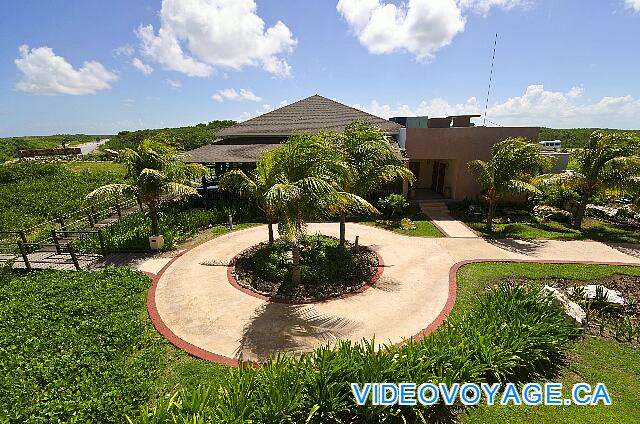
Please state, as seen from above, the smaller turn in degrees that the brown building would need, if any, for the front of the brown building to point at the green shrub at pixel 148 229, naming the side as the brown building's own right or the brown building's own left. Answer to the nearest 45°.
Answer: approximately 45° to the brown building's own right

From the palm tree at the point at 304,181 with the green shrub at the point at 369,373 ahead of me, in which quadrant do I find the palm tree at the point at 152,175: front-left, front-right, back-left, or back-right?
back-right

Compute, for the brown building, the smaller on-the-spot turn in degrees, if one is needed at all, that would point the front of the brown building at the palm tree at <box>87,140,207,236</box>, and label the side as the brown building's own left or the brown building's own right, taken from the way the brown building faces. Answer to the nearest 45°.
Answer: approximately 45° to the brown building's own right

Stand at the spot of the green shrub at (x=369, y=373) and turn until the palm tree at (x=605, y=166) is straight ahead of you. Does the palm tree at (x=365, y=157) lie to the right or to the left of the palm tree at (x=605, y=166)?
left

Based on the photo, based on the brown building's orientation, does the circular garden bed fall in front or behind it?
in front

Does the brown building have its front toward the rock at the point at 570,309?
yes

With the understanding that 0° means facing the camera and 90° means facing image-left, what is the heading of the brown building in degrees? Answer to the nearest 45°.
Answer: approximately 0°

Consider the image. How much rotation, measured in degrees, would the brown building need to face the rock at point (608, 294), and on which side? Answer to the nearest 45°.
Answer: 0° — it already faces it

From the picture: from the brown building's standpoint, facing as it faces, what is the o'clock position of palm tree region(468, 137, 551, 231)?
The palm tree is roughly at 11 o'clock from the brown building.

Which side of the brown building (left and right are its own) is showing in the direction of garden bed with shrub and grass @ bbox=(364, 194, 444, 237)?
front

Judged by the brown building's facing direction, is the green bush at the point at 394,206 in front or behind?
in front

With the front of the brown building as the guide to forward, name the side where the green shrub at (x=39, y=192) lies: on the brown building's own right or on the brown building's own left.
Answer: on the brown building's own right

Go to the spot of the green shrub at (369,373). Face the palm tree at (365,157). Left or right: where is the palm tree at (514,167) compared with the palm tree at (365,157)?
right
